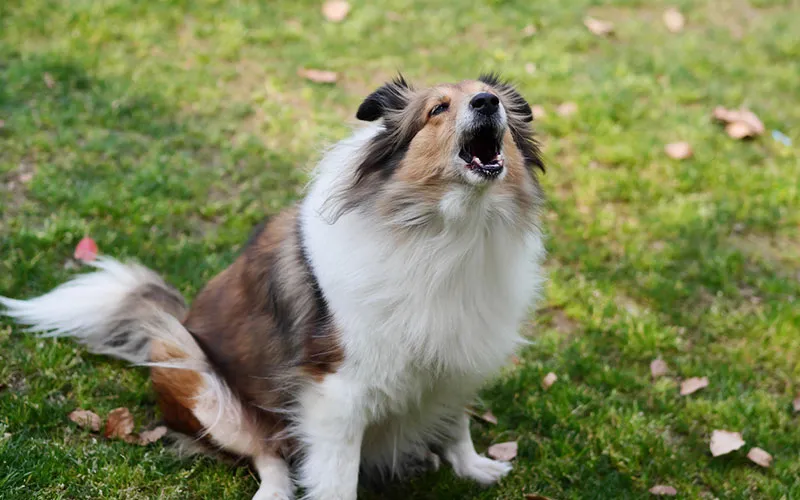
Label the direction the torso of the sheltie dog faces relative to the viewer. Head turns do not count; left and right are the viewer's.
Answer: facing the viewer and to the right of the viewer

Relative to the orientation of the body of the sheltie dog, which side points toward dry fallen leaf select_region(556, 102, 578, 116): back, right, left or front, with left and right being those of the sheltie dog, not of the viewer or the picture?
left

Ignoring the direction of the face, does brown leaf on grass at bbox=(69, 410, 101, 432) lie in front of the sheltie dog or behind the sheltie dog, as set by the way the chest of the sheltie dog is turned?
behind

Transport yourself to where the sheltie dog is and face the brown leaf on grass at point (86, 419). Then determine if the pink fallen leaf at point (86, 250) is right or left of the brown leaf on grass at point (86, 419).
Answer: right

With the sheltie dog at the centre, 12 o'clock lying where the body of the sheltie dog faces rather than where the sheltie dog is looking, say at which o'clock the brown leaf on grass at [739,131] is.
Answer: The brown leaf on grass is roughly at 9 o'clock from the sheltie dog.

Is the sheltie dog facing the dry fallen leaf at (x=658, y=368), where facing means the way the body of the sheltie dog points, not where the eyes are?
no

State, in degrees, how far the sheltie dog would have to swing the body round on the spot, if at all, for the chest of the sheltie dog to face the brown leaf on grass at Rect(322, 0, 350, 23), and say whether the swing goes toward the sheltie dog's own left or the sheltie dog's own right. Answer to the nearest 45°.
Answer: approximately 135° to the sheltie dog's own left

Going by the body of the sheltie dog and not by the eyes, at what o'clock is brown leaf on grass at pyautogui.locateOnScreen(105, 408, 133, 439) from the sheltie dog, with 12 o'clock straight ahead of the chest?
The brown leaf on grass is roughly at 5 o'clock from the sheltie dog.

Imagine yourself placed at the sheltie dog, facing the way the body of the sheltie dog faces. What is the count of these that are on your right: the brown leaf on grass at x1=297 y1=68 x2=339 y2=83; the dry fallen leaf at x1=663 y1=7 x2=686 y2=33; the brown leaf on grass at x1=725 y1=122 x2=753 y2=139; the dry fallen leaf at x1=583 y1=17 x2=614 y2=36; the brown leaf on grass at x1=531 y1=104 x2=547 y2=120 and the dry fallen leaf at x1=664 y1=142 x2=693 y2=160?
0

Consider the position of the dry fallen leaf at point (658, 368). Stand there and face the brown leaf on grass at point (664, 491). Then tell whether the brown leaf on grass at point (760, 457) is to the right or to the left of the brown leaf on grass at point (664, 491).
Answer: left

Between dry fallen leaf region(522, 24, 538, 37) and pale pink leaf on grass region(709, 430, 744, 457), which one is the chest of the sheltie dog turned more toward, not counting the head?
the pale pink leaf on grass

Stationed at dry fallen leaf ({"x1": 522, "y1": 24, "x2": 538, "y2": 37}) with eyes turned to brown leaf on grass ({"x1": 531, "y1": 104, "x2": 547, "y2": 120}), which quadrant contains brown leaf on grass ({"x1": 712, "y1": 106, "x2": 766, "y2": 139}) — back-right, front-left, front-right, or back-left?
front-left

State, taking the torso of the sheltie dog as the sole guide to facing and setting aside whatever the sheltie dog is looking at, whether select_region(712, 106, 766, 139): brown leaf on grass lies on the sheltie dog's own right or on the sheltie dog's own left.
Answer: on the sheltie dog's own left

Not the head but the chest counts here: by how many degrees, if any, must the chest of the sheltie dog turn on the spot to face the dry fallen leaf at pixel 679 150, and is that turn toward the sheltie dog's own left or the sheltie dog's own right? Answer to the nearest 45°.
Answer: approximately 90° to the sheltie dog's own left

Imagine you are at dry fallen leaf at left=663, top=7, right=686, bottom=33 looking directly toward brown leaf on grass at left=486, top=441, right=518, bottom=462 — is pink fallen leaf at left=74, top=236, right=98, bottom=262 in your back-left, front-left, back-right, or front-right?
front-right

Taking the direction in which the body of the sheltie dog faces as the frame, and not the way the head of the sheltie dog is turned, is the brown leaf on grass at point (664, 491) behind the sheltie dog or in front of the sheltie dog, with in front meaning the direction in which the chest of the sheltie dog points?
in front

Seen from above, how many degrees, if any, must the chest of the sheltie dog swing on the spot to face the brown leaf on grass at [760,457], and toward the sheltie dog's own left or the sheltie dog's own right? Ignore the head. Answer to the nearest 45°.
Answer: approximately 45° to the sheltie dog's own left

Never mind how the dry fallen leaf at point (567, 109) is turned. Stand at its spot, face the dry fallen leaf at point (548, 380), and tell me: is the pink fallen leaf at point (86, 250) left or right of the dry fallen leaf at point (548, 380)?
right

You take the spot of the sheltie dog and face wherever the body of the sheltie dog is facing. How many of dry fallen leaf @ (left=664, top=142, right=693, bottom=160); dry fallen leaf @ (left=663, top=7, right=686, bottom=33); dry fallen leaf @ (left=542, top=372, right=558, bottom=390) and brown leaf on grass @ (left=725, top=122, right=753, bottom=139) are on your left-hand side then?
4
